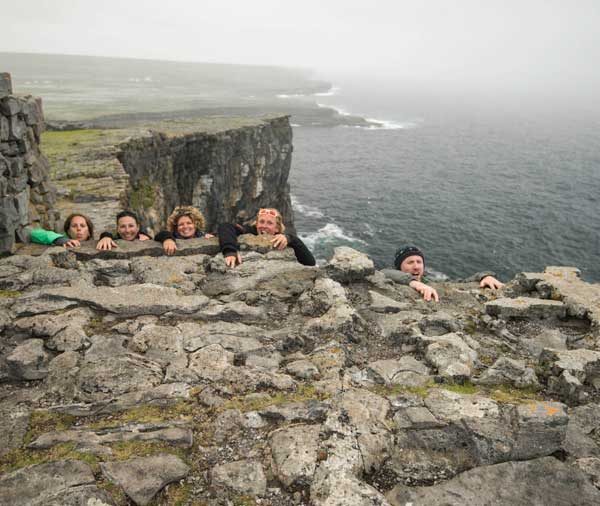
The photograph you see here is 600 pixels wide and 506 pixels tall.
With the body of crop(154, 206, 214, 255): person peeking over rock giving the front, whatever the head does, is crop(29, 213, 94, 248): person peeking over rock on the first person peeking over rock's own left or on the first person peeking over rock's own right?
on the first person peeking over rock's own right

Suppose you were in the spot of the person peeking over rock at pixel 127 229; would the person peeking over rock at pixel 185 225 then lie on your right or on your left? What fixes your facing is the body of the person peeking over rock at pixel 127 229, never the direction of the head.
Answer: on your left

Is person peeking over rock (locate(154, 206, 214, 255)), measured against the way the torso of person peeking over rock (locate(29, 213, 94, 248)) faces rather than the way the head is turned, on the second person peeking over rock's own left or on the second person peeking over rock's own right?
on the second person peeking over rock's own left

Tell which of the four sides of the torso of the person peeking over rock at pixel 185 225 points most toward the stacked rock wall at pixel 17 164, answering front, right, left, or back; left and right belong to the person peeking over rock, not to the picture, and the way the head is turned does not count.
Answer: right

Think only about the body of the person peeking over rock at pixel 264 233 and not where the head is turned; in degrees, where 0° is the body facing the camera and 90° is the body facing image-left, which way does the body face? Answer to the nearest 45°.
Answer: approximately 0°

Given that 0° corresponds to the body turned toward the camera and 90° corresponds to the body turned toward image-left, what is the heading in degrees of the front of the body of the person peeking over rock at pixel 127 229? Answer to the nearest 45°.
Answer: approximately 0°

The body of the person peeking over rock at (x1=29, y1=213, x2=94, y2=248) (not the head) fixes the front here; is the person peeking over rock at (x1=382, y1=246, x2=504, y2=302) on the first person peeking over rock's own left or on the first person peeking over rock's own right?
on the first person peeking over rock's own left
